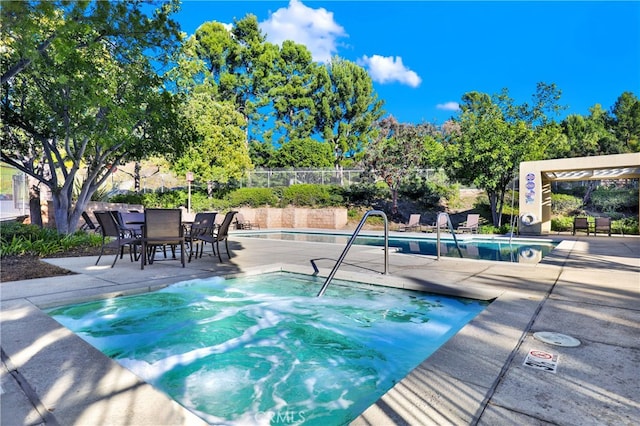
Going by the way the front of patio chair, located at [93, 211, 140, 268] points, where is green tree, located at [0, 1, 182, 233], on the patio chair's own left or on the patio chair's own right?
on the patio chair's own left

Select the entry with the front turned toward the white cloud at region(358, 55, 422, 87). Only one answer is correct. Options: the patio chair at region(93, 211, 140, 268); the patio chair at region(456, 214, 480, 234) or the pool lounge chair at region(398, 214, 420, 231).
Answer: the patio chair at region(93, 211, 140, 268)

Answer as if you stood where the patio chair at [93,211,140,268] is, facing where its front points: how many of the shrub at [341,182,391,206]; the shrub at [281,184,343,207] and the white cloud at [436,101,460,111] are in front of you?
3

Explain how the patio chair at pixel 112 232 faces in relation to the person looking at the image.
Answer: facing away from the viewer and to the right of the viewer

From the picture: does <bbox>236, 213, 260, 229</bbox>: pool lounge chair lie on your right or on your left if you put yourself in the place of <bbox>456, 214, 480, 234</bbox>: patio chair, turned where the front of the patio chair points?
on your right

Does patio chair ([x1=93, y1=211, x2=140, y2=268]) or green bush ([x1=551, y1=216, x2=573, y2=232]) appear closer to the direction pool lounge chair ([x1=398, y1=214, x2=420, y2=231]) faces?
the patio chair

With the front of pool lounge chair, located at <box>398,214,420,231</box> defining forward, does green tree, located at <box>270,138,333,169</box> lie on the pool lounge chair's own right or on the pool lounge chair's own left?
on the pool lounge chair's own right

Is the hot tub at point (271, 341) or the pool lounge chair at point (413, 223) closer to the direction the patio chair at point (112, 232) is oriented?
the pool lounge chair

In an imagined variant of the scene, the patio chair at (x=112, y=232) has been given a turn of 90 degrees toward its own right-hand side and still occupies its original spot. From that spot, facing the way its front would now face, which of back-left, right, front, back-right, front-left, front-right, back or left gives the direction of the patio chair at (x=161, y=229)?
front

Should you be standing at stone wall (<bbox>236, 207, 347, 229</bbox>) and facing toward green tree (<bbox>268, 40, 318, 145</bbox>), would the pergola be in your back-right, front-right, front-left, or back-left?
back-right

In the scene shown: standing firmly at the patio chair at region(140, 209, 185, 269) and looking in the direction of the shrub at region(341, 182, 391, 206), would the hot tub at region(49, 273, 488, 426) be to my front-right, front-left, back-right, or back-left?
back-right

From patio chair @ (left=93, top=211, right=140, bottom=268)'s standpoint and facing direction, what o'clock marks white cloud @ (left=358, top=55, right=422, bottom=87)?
The white cloud is roughly at 12 o'clock from the patio chair.
